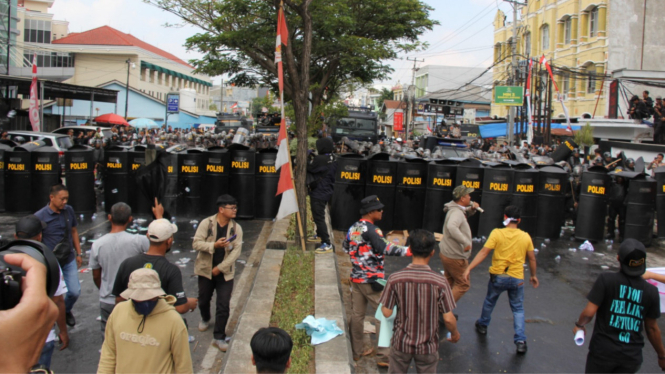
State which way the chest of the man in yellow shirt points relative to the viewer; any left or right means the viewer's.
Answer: facing away from the viewer

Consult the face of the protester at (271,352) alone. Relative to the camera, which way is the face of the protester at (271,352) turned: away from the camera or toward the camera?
away from the camera

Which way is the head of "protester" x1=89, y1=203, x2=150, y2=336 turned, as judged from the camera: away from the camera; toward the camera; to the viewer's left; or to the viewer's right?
away from the camera

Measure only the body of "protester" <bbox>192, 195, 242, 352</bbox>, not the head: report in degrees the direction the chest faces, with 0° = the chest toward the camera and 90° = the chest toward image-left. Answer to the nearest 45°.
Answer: approximately 315°

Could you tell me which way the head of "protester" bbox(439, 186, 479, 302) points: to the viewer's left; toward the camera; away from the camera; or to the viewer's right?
to the viewer's right

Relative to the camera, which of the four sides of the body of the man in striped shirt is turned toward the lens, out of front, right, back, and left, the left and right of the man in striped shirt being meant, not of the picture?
back

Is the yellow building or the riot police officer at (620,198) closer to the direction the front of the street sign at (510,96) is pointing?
the riot police officer

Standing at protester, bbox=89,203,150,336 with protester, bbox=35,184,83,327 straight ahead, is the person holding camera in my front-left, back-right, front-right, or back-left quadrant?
back-left

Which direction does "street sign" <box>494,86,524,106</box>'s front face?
toward the camera

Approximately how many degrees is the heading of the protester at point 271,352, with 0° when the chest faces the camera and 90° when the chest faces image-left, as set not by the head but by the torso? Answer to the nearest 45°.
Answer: approximately 180°

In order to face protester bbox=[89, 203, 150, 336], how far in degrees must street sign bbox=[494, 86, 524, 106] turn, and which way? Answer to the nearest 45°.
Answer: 0° — it already faces them

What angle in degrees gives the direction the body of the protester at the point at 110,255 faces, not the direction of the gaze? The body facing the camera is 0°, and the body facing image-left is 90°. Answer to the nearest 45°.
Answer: approximately 180°

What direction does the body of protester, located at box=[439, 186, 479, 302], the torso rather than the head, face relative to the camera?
to the viewer's right

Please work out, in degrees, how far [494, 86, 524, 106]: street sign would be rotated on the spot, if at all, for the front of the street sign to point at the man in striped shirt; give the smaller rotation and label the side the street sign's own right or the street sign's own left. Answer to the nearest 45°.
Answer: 0° — it already faces them
